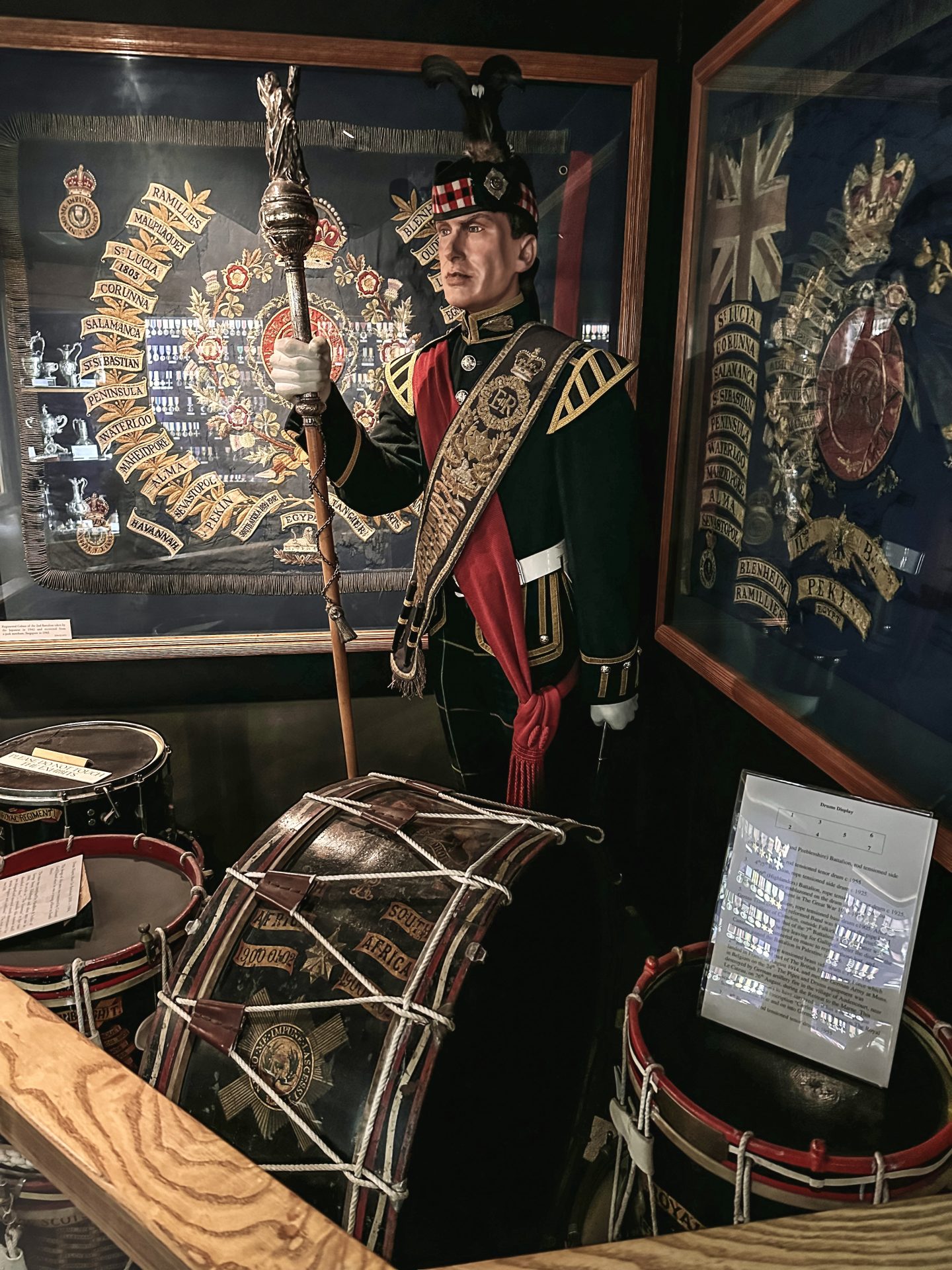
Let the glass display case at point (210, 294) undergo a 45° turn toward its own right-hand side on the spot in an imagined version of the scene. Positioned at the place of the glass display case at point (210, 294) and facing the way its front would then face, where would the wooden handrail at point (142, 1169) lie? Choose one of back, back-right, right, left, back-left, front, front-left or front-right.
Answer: front-left

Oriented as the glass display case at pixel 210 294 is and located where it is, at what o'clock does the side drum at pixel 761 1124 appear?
The side drum is roughly at 11 o'clock from the glass display case.

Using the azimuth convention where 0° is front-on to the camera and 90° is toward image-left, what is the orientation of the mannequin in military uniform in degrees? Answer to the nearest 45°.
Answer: approximately 45°

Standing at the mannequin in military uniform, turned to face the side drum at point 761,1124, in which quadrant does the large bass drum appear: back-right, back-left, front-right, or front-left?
front-right

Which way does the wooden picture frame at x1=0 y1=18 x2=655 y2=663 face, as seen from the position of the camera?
facing the viewer

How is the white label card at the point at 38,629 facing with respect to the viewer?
toward the camera

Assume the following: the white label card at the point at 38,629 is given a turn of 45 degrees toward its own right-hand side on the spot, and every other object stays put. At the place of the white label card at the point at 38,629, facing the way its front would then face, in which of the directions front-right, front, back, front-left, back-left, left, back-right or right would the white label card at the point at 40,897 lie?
front-left

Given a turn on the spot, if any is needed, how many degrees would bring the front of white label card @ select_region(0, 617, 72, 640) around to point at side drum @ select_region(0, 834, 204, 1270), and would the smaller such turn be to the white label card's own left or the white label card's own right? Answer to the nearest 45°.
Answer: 0° — it already faces it

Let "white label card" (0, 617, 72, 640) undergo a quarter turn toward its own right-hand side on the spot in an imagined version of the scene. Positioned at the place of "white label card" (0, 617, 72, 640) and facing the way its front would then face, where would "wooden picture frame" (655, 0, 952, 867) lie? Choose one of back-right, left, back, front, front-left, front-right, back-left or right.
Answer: back-left

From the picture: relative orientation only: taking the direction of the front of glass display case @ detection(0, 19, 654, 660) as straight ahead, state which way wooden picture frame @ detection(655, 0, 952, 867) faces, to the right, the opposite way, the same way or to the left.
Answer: to the right
